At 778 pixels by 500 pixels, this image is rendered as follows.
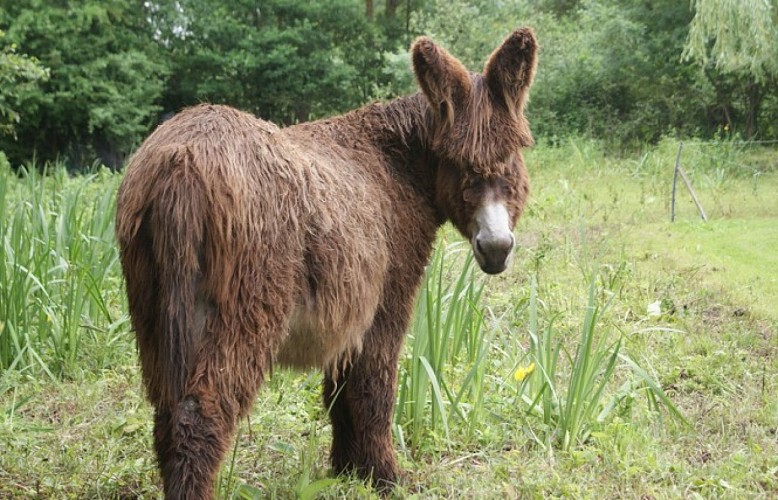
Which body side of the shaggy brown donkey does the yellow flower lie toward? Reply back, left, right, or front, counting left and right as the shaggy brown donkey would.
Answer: front

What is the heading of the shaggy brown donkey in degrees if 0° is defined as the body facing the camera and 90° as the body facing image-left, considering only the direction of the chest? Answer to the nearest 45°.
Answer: approximately 225°

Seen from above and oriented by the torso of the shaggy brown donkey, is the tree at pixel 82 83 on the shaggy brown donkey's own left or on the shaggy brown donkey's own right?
on the shaggy brown donkey's own left

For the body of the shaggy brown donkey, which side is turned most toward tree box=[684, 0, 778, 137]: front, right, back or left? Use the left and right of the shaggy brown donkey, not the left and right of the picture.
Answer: front

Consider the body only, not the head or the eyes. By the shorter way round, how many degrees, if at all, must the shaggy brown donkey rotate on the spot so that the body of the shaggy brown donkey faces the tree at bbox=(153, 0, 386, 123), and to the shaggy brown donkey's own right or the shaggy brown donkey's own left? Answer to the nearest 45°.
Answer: approximately 45° to the shaggy brown donkey's own left

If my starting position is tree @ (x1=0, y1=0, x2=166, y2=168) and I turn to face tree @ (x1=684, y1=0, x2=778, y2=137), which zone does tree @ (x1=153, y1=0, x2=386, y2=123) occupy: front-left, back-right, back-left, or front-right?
front-left
